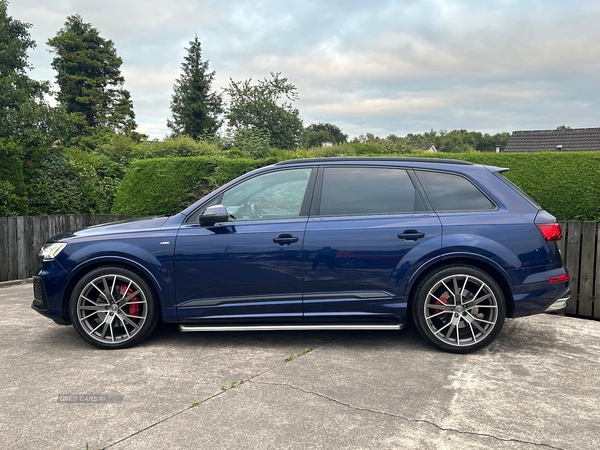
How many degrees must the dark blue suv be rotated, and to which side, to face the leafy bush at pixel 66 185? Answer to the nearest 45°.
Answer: approximately 45° to its right

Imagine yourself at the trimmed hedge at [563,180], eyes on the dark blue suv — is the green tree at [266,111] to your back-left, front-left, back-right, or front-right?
back-right

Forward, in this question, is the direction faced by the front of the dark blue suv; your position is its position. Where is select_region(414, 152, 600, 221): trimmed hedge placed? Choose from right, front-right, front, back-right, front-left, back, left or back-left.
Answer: back-right

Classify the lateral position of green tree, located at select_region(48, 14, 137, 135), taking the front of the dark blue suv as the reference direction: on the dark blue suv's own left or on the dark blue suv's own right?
on the dark blue suv's own right

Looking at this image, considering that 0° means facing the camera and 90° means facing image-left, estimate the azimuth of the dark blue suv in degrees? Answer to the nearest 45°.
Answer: approximately 90°

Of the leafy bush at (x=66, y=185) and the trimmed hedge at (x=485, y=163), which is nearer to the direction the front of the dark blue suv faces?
the leafy bush

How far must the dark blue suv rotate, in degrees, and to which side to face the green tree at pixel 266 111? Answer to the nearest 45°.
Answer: approximately 90° to its right

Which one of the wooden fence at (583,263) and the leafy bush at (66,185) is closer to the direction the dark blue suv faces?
the leafy bush

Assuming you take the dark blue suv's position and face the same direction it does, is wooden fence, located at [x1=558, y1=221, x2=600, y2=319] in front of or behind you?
behind

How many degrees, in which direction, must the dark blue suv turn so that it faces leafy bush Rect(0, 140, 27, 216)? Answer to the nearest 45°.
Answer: approximately 45° to its right
